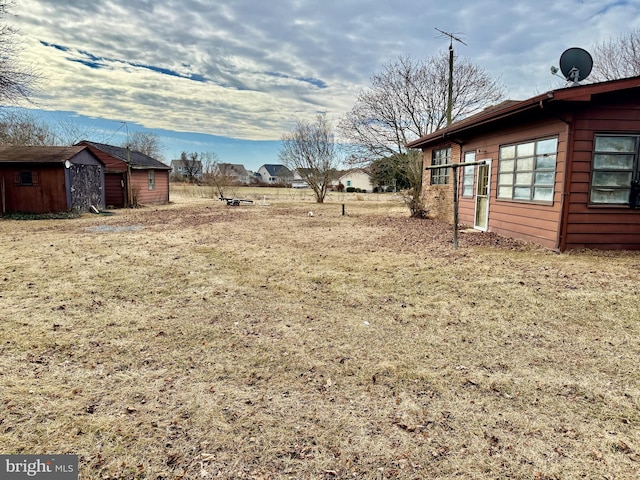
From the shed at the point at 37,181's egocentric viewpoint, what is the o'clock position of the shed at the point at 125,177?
the shed at the point at 125,177 is roughly at 9 o'clock from the shed at the point at 37,181.

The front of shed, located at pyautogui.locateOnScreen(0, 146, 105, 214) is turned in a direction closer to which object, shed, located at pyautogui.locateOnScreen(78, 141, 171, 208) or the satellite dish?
the satellite dish

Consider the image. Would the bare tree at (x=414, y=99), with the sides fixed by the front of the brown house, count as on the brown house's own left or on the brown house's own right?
on the brown house's own right

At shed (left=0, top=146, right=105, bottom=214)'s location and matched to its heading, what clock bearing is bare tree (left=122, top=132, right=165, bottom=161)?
The bare tree is roughly at 8 o'clock from the shed.

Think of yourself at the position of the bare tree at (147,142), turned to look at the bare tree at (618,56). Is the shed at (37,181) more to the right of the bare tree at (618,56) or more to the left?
right

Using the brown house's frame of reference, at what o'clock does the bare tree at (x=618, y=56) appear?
The bare tree is roughly at 5 o'clock from the brown house.

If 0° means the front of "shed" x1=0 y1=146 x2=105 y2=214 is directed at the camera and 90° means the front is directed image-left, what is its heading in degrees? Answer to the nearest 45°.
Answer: approximately 315°
